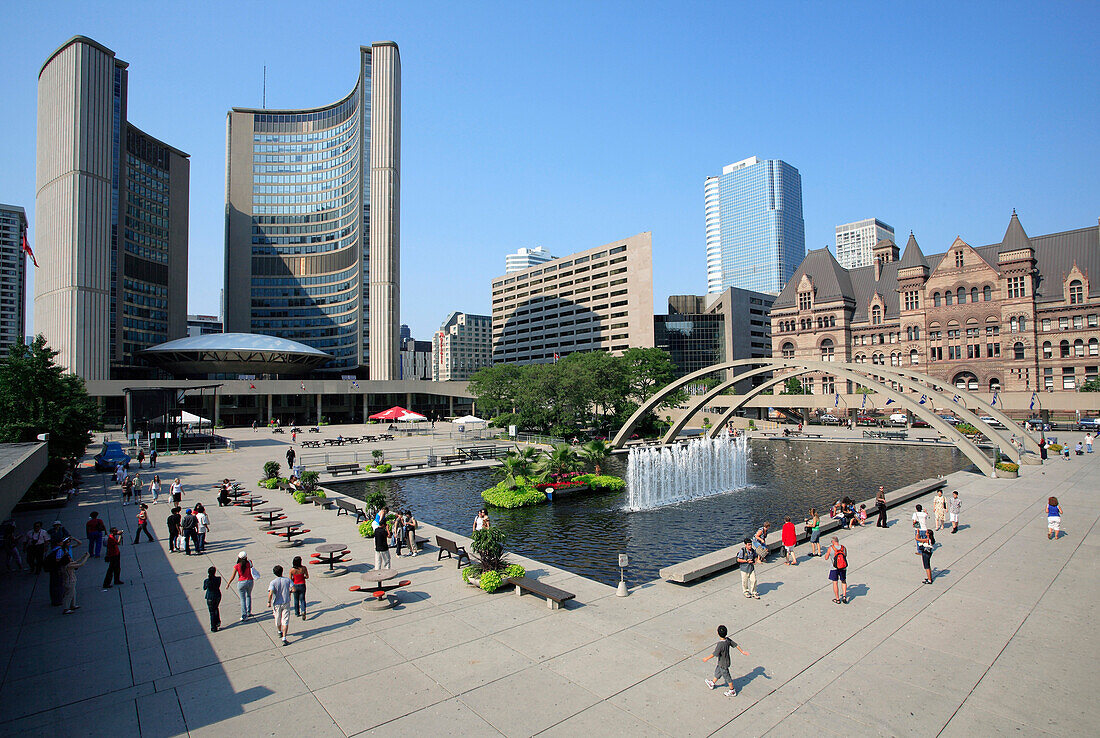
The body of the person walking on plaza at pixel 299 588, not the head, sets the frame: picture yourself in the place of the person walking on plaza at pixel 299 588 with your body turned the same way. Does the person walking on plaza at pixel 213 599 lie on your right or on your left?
on your left

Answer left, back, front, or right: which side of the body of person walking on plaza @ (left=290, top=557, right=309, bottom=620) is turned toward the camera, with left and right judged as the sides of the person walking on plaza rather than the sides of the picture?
back

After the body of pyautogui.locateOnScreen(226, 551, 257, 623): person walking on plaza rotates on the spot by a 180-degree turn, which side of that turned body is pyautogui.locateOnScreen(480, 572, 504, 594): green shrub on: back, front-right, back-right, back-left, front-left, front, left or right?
left

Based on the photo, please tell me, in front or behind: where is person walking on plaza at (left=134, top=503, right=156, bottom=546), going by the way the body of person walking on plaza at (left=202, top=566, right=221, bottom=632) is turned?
in front

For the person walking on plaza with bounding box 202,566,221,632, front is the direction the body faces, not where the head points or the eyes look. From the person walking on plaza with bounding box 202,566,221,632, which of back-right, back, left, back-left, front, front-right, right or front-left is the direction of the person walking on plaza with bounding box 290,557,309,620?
right

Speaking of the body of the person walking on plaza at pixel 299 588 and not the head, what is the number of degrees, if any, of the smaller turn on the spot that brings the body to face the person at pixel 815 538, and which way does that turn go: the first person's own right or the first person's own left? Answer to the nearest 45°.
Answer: approximately 90° to the first person's own right

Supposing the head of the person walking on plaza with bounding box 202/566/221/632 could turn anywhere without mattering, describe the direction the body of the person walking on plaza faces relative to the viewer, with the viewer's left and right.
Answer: facing away from the viewer

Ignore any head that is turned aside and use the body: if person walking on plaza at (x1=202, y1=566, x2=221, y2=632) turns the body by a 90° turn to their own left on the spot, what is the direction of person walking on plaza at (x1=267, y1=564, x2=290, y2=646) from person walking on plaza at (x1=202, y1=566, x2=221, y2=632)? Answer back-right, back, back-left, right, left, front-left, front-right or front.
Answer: back-left

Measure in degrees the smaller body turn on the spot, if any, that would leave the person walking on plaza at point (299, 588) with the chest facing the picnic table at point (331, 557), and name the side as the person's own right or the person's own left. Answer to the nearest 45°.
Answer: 0° — they already face it

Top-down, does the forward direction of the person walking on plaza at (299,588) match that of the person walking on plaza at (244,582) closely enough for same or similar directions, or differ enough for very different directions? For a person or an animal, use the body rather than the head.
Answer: same or similar directions

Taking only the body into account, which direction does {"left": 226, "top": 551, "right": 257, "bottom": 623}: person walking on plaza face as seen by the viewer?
away from the camera
